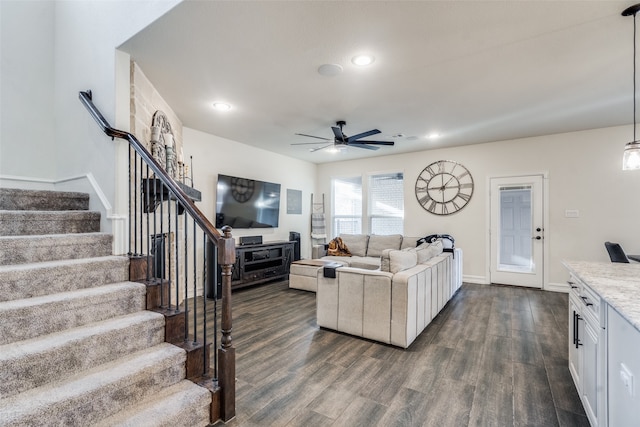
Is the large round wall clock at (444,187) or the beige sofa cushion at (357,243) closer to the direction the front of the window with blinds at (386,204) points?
the beige sofa cushion

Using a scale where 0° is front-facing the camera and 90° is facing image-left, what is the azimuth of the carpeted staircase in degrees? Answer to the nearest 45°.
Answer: approximately 315°

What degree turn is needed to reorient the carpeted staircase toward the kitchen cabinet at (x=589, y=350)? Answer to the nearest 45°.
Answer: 0° — it already faces it

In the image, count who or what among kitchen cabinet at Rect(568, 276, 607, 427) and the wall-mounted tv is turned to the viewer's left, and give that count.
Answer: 1

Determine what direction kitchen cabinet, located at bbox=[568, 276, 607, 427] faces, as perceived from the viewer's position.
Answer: facing to the left of the viewer

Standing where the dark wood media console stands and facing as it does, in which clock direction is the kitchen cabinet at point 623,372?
The kitchen cabinet is roughly at 1 o'clock from the dark wood media console.

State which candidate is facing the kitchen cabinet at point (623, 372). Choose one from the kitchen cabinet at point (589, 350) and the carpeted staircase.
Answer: the carpeted staircase
